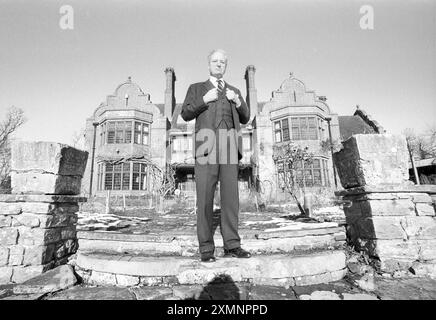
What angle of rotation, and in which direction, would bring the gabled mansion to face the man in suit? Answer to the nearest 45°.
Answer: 0° — it already faces them

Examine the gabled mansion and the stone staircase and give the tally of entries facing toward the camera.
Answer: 2

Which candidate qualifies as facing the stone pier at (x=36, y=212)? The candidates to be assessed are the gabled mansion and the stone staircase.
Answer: the gabled mansion

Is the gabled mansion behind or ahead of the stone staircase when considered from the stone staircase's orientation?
behind

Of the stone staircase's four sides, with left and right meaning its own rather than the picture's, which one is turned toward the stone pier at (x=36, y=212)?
right

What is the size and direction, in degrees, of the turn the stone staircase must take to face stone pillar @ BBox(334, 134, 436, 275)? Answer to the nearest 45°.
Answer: approximately 90° to its left

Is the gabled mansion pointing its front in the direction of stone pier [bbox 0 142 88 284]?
yes

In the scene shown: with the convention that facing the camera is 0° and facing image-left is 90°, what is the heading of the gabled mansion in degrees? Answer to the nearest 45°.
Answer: approximately 0°
